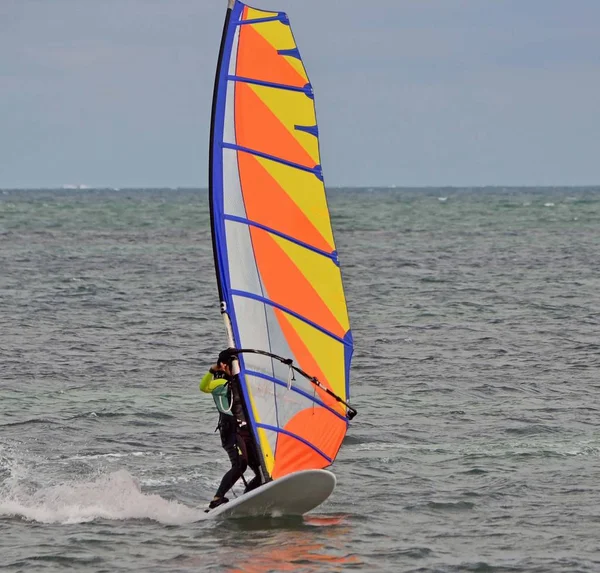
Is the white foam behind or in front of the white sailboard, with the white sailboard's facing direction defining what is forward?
behind

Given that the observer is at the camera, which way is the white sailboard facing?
facing the viewer and to the right of the viewer
